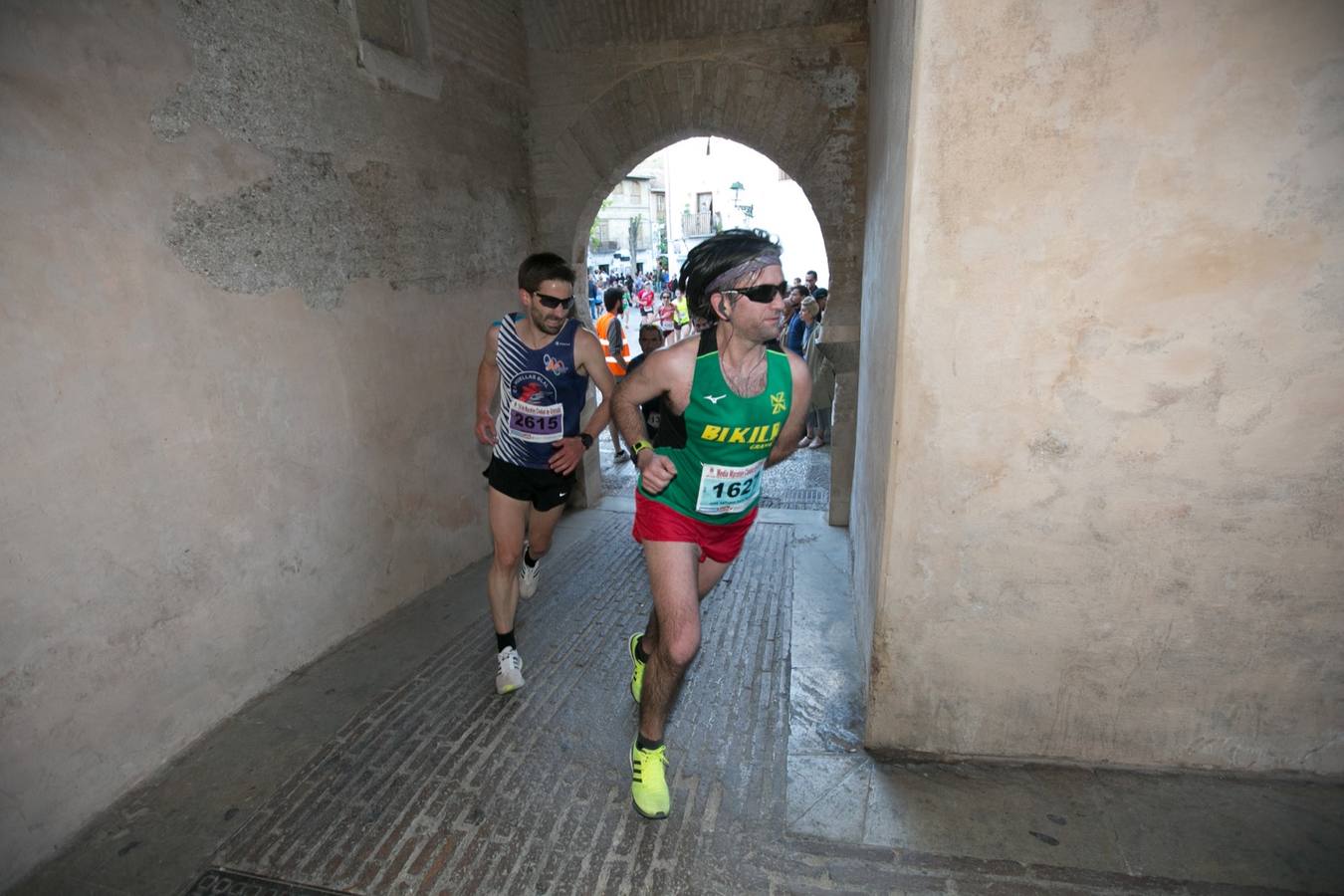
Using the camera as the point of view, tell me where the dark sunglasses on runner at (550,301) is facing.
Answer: facing the viewer and to the right of the viewer

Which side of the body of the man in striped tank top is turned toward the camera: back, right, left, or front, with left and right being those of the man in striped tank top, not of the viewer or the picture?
front

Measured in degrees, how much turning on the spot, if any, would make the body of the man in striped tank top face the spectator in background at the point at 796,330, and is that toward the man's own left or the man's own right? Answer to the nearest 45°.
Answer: approximately 135° to the man's own left

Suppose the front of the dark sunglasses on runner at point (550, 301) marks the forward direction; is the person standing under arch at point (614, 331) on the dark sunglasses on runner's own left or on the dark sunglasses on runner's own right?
on the dark sunglasses on runner's own left

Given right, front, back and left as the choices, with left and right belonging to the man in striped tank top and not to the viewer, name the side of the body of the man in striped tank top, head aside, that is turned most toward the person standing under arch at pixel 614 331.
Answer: back

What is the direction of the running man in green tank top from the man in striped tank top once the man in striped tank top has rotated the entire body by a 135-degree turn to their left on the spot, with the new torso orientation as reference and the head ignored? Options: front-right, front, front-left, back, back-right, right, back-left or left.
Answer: right

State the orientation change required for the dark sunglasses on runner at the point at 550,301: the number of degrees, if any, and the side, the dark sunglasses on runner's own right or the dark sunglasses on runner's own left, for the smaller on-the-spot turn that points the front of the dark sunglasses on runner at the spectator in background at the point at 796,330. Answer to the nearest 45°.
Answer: approximately 90° to the dark sunglasses on runner's own left
